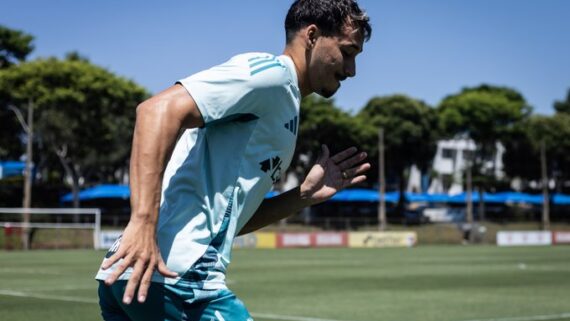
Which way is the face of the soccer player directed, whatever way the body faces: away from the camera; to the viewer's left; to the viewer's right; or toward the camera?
to the viewer's right

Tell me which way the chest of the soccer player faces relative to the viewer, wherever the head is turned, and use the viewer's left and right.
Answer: facing to the right of the viewer
